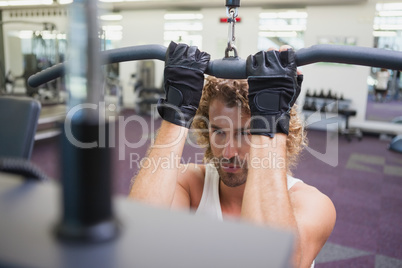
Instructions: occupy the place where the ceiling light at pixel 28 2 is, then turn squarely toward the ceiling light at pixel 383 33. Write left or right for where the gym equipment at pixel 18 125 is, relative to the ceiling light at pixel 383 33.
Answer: right

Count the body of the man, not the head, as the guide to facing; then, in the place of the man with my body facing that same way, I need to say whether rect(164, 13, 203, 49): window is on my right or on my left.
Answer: on my right

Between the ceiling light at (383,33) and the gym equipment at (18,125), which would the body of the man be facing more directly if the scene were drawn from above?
the gym equipment

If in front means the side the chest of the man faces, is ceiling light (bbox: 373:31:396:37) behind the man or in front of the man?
behind

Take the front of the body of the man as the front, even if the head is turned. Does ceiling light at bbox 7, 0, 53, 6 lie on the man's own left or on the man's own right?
on the man's own right

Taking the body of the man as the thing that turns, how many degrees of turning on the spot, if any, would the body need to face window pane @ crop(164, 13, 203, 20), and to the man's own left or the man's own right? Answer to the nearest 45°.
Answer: approximately 135° to the man's own right

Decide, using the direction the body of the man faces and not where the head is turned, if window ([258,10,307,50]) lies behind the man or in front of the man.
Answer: behind

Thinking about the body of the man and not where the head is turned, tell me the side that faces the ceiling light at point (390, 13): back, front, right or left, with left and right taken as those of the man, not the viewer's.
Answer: back

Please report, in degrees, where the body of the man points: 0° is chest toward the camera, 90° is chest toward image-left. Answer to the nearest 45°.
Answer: approximately 45°

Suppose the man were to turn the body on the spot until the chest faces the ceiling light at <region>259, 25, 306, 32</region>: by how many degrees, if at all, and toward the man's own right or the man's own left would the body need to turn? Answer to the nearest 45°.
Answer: approximately 135° to the man's own right

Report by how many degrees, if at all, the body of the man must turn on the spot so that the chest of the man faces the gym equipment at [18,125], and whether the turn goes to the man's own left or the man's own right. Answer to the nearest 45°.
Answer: approximately 45° to the man's own right
